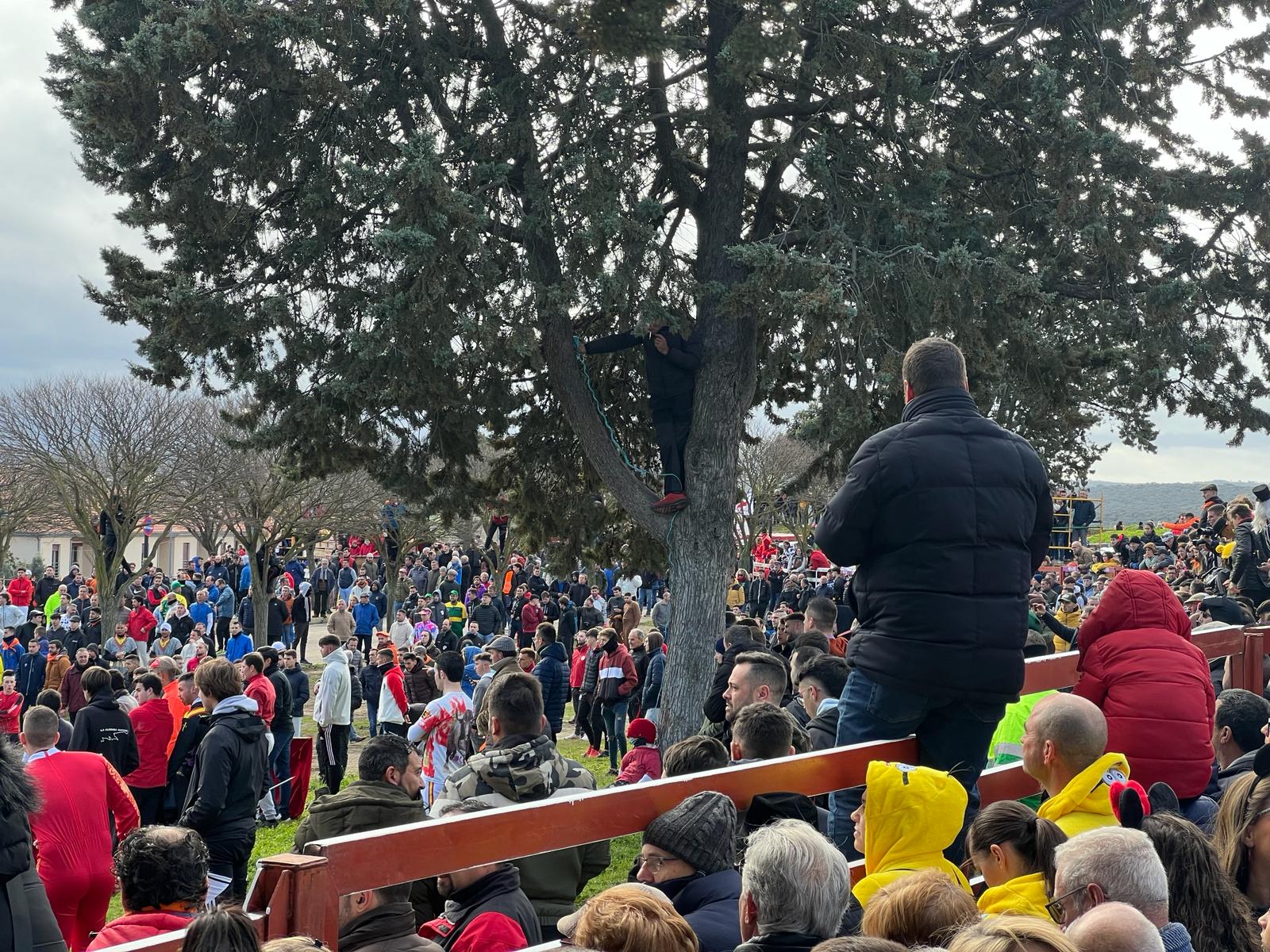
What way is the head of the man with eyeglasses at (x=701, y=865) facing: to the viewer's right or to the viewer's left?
to the viewer's left

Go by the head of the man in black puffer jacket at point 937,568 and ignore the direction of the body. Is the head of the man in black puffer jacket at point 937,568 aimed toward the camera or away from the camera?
away from the camera

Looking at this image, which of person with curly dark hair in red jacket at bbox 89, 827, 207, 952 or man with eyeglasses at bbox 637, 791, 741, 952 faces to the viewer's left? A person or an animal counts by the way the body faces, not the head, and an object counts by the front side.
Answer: the man with eyeglasses

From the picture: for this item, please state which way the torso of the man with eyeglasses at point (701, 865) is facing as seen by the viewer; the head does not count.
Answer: to the viewer's left

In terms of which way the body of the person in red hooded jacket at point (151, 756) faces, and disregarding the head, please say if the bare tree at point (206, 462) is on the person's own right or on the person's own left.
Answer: on the person's own right

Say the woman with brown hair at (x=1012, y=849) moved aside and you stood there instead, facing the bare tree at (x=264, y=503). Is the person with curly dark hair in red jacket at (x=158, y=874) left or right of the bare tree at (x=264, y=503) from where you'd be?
left

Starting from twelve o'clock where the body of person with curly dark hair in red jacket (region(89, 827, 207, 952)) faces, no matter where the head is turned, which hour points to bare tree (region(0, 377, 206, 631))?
The bare tree is roughly at 12 o'clock from the person with curly dark hair in red jacket.

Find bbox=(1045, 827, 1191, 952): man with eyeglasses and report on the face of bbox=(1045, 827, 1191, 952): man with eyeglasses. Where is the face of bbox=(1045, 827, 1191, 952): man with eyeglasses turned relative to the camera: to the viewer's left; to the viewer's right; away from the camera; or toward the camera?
to the viewer's left

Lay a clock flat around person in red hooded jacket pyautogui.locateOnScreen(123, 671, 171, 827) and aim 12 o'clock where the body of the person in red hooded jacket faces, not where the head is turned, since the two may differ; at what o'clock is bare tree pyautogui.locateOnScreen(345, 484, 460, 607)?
The bare tree is roughly at 2 o'clock from the person in red hooded jacket.

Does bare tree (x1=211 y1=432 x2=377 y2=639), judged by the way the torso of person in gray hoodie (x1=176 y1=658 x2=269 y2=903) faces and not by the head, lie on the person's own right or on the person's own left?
on the person's own right

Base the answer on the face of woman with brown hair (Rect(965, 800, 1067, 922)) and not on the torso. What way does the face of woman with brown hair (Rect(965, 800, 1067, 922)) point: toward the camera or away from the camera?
away from the camera
